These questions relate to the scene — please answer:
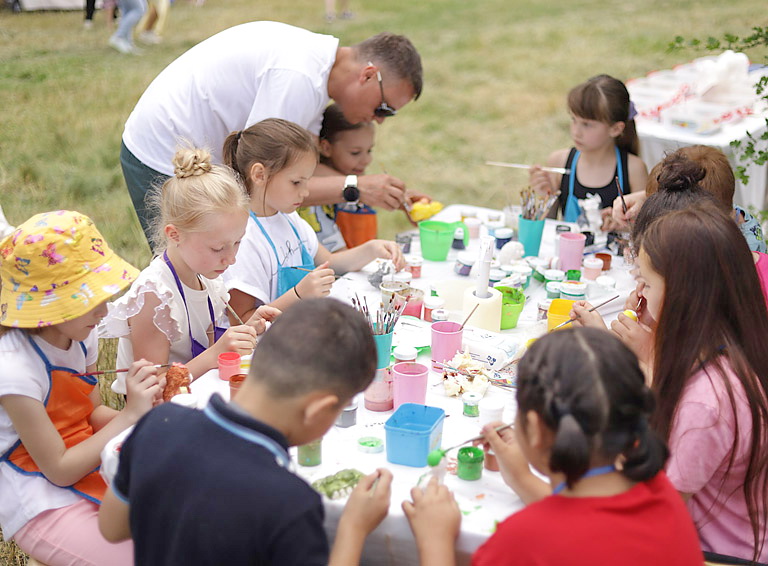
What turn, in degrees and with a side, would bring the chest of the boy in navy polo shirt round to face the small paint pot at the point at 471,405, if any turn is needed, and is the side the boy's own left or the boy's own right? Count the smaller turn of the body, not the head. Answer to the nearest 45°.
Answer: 0° — they already face it

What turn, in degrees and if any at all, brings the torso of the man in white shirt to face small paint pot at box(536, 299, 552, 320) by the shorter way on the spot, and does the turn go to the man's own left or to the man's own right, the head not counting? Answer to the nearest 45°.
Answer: approximately 45° to the man's own right

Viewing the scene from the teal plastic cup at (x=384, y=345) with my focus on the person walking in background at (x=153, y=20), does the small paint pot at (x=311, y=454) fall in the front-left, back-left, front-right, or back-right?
back-left

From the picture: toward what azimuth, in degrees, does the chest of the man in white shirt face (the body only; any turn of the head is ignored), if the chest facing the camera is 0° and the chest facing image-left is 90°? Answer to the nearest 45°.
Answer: approximately 270°

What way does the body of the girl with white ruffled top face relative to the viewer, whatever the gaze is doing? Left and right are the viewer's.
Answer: facing the viewer and to the right of the viewer

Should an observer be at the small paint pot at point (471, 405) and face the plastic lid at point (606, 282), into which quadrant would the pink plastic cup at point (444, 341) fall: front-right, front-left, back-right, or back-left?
front-left

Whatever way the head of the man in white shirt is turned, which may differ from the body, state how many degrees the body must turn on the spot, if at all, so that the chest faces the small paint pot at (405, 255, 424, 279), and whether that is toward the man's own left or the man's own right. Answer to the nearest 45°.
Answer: approximately 45° to the man's own right

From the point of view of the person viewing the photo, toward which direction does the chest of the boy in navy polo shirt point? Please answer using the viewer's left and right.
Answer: facing away from the viewer and to the right of the viewer

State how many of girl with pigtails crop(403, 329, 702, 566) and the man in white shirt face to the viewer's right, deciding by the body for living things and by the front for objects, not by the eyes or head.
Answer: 1

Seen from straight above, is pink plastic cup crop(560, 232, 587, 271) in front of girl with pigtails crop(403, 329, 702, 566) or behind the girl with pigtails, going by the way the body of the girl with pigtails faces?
in front
